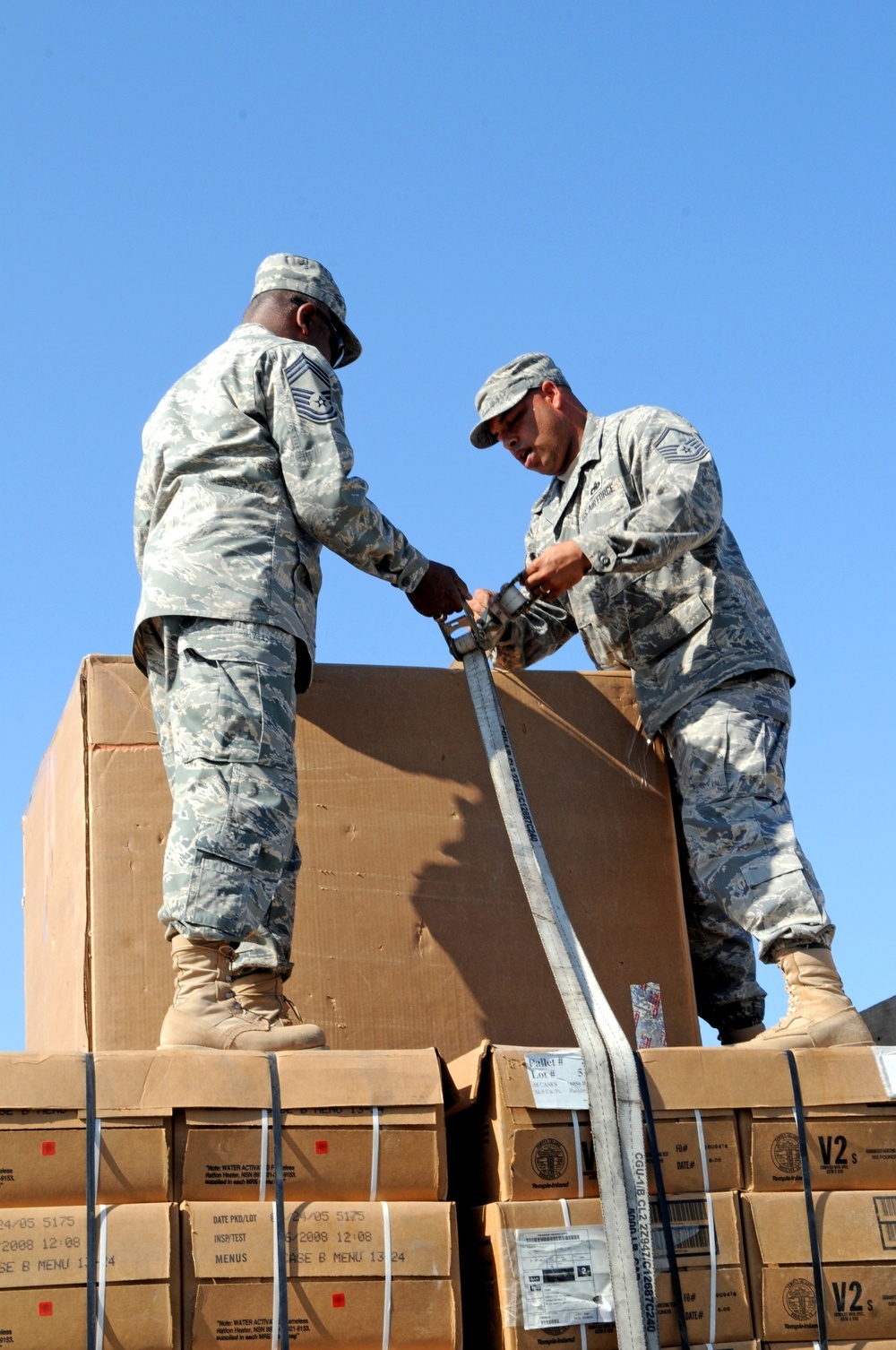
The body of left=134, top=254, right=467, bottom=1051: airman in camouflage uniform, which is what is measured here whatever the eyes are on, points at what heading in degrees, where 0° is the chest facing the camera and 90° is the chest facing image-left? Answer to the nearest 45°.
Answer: approximately 225°
